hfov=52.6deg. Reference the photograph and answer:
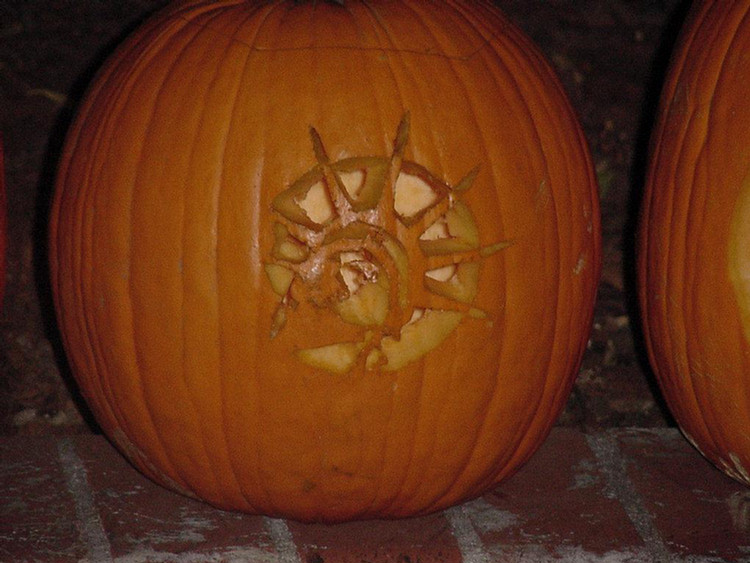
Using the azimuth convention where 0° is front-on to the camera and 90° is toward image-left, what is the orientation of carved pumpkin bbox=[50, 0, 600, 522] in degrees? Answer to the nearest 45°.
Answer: approximately 0°

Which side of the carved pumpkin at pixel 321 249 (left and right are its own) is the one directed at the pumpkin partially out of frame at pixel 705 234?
left
